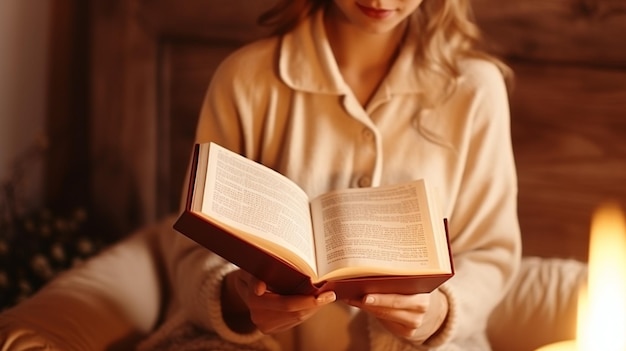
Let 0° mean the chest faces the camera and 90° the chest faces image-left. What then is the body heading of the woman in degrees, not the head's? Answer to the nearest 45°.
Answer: approximately 0°
